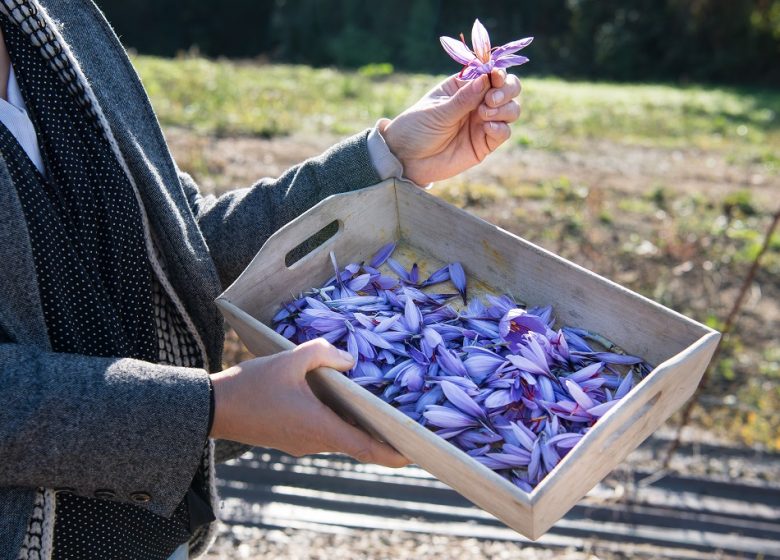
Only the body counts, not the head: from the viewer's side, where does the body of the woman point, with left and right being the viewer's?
facing the viewer and to the right of the viewer
